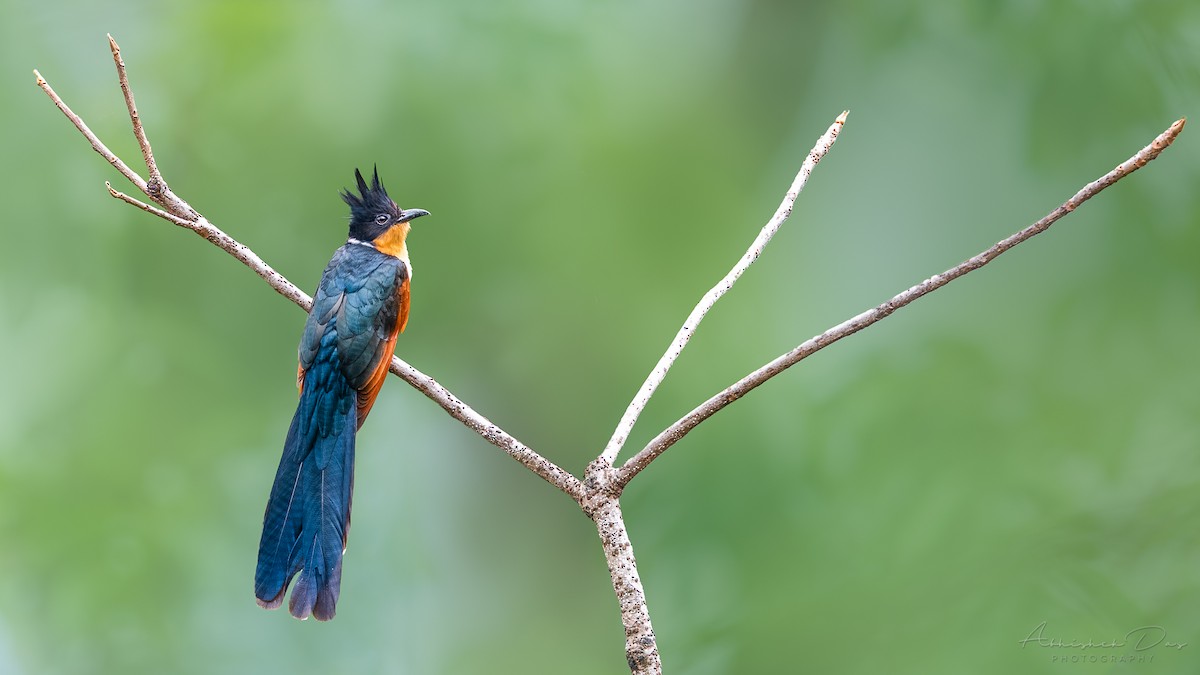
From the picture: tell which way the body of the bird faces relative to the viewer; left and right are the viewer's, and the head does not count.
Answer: facing away from the viewer and to the right of the viewer
